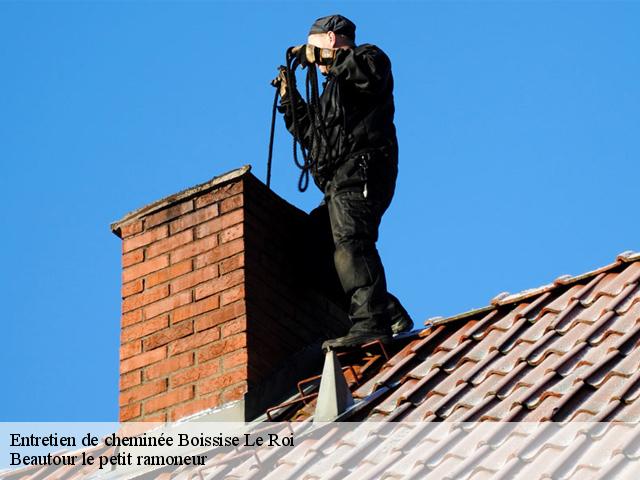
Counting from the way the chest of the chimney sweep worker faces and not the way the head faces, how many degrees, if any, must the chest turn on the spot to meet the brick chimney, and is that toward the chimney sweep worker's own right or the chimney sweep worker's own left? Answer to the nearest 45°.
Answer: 0° — they already face it

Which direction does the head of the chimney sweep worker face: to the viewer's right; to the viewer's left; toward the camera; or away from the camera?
to the viewer's left

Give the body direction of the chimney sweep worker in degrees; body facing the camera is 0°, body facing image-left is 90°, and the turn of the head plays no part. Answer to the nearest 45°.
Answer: approximately 90°
